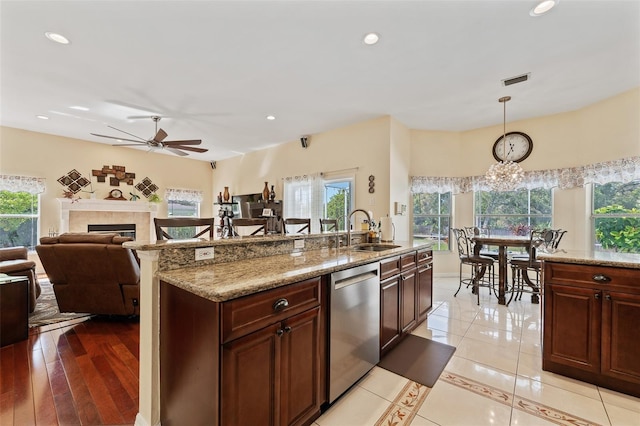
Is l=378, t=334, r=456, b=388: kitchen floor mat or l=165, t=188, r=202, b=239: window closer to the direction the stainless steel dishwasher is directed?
the kitchen floor mat

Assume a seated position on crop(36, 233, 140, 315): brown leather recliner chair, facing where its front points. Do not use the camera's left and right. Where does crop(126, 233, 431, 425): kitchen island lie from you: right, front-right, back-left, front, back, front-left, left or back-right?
back-right

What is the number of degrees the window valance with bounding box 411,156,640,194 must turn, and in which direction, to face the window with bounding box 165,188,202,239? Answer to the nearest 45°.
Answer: approximately 45° to its right

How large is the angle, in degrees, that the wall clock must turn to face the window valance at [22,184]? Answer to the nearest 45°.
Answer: approximately 45° to its right

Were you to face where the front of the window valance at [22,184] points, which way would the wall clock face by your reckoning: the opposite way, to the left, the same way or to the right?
to the right

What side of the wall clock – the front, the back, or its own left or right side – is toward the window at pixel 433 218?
right

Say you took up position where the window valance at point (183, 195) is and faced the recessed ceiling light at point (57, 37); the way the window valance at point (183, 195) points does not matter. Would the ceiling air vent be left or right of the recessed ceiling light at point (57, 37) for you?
left

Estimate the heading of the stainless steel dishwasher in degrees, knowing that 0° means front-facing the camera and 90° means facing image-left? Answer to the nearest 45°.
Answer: approximately 315°

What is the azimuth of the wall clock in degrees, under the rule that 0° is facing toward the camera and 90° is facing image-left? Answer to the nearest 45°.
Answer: approximately 0°

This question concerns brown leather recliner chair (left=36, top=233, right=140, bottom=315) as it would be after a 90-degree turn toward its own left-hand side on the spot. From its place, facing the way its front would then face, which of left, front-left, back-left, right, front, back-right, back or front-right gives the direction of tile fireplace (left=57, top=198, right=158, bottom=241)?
front-right

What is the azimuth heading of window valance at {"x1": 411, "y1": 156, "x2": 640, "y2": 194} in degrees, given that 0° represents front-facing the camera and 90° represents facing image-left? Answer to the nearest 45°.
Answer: approximately 45°

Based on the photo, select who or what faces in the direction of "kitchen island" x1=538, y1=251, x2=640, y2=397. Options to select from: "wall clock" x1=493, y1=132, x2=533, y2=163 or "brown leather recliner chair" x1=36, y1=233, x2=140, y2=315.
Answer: the wall clock

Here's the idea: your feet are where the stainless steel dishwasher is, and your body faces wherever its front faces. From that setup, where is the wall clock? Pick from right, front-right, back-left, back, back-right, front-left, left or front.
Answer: left

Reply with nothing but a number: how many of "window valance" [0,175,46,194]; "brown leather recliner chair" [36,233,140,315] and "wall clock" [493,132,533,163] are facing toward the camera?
2

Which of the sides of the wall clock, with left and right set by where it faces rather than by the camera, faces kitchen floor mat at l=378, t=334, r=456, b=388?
front

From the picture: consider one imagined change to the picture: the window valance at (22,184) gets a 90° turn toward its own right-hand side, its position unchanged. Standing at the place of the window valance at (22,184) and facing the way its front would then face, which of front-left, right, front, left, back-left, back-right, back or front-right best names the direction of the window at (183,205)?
back
